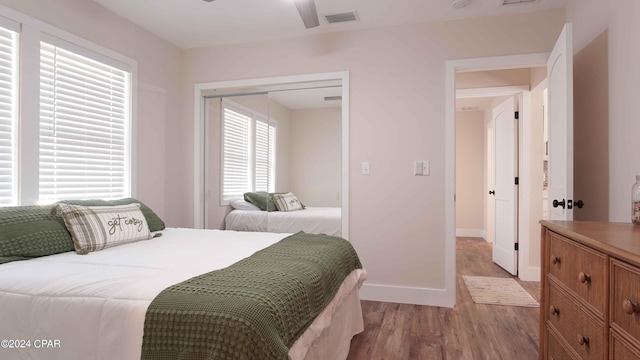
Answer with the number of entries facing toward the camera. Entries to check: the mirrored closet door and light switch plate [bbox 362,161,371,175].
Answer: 2

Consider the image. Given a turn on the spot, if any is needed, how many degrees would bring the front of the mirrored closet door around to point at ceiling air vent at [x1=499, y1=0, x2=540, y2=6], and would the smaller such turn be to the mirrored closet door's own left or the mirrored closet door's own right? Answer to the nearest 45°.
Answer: approximately 45° to the mirrored closet door's own left

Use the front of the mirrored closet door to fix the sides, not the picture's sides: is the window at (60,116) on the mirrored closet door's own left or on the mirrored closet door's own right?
on the mirrored closet door's own right

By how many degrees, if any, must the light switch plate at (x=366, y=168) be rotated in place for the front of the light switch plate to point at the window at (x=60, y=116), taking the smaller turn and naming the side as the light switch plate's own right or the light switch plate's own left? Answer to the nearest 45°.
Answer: approximately 45° to the light switch plate's own right

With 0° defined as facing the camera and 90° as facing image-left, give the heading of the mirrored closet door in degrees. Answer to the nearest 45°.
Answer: approximately 0°

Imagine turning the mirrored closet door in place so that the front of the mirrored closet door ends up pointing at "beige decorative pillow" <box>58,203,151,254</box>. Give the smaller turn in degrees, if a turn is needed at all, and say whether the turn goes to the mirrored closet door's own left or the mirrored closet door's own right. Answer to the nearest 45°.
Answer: approximately 45° to the mirrored closet door's own right

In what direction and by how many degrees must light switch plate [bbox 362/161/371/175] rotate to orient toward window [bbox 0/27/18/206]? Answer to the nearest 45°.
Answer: approximately 45° to its right

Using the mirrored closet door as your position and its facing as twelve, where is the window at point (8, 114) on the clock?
The window is roughly at 2 o'clock from the mirrored closet door.
